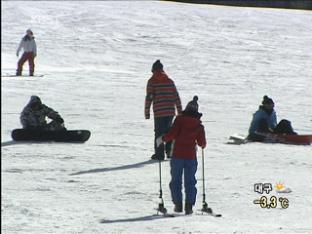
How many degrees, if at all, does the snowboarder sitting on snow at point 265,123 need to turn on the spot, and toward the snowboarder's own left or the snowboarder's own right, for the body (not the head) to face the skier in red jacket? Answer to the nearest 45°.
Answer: approximately 45° to the snowboarder's own right

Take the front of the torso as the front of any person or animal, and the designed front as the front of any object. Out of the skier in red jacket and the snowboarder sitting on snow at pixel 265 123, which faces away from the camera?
the skier in red jacket

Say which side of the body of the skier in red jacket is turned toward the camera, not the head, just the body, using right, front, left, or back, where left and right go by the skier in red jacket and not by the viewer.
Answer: back

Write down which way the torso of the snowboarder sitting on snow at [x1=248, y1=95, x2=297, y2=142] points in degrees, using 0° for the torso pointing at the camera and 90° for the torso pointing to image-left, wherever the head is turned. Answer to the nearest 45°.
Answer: approximately 315°

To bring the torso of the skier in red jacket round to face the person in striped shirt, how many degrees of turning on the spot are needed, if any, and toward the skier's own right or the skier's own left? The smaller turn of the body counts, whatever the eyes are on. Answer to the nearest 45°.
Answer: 0° — they already face them

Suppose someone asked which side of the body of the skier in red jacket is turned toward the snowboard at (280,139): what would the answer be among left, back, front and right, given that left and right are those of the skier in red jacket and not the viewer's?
front

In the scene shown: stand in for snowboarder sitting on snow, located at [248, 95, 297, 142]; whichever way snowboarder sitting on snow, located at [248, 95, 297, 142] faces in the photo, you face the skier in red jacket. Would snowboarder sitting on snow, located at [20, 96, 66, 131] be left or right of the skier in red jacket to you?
right

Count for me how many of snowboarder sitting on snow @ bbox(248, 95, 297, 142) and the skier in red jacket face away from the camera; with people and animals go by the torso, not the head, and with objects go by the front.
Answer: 1

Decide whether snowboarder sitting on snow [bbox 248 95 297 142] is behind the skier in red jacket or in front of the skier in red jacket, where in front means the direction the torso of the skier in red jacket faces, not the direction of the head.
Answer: in front

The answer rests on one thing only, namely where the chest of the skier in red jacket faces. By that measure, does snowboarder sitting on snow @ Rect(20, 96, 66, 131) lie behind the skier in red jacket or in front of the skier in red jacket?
in front

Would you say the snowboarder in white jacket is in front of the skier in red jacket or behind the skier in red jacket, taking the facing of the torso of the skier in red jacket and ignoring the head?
in front

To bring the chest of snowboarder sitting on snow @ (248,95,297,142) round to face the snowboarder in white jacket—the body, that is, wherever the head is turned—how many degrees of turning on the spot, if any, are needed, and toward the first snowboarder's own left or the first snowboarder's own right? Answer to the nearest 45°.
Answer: approximately 180°
